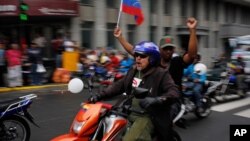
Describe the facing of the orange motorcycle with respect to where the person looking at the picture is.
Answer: facing the viewer and to the left of the viewer

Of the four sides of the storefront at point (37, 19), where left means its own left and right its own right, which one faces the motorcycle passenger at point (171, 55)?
front

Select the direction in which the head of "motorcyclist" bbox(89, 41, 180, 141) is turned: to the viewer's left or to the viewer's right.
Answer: to the viewer's left

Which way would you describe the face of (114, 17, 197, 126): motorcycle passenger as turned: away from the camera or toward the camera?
toward the camera

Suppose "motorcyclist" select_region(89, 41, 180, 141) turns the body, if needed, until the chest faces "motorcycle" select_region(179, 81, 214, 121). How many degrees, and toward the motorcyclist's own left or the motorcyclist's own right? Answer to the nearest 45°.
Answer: approximately 135° to the motorcyclist's own right

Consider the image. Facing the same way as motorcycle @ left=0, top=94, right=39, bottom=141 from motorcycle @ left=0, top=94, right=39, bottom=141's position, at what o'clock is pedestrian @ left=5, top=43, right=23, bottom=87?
The pedestrian is roughly at 3 o'clock from the motorcycle.

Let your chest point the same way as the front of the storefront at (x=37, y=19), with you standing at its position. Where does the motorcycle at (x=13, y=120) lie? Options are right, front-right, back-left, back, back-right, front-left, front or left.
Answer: front

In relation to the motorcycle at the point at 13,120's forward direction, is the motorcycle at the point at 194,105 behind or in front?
behind

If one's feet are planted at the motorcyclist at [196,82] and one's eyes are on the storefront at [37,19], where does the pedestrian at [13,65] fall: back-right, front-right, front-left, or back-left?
front-left

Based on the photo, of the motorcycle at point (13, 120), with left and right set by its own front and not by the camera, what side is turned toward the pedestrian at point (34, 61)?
right

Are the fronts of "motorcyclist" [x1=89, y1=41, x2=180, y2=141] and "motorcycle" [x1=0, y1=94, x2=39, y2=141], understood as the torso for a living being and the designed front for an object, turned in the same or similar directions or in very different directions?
same or similar directions

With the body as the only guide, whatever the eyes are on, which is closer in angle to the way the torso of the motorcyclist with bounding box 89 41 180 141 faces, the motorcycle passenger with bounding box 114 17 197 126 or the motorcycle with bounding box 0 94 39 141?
the motorcycle

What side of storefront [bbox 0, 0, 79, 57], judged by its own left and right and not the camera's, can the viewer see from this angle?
front

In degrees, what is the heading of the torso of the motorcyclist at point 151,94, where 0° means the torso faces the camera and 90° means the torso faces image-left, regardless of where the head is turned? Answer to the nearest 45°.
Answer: approximately 45°

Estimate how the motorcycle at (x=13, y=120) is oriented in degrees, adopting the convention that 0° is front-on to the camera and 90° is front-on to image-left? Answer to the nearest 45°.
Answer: approximately 90°

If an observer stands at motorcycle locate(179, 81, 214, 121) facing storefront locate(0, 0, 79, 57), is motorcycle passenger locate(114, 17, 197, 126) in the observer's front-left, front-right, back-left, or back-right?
back-left
